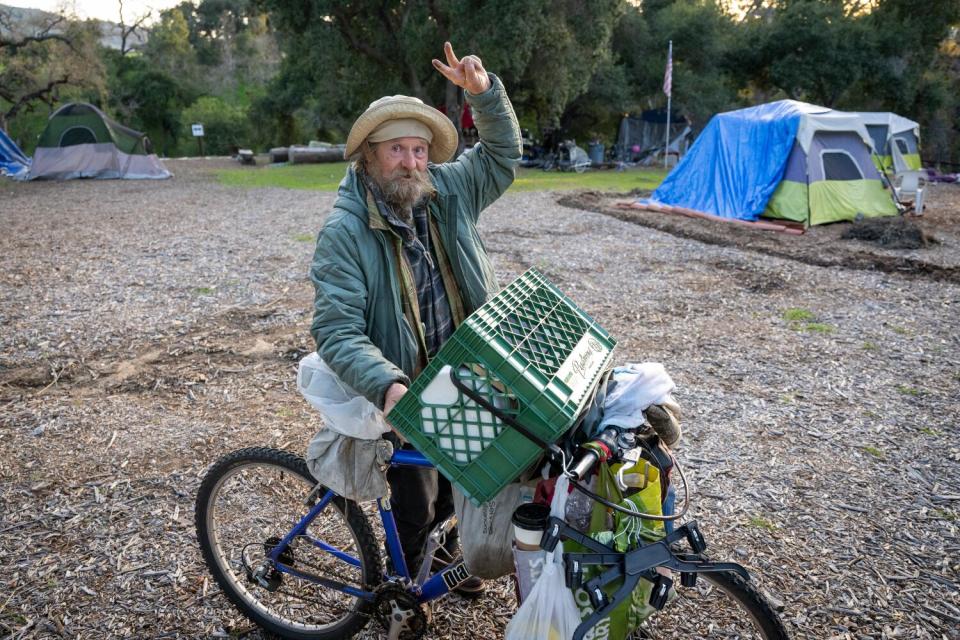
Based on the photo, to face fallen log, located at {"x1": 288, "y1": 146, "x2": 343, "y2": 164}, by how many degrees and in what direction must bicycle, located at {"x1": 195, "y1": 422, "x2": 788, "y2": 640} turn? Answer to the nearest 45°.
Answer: approximately 90° to its left

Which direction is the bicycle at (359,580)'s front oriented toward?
to the viewer's right

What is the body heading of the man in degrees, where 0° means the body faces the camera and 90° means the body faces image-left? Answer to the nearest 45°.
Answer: approximately 315°

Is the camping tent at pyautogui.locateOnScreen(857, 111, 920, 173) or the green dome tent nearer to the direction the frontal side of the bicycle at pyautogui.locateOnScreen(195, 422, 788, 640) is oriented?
the camping tent

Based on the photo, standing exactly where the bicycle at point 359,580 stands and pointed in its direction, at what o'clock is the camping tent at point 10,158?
The camping tent is roughly at 8 o'clock from the bicycle.

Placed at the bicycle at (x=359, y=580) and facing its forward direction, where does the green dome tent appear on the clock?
The green dome tent is roughly at 8 o'clock from the bicycle.

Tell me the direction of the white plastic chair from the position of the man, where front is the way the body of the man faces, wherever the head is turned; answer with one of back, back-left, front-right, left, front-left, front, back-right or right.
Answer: left

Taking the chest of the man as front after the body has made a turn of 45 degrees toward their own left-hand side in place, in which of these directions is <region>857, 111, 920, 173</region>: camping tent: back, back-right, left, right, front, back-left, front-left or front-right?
front-left

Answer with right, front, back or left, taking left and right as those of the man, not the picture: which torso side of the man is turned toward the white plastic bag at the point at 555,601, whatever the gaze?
front

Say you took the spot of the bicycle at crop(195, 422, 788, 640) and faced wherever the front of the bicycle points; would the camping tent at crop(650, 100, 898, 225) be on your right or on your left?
on your left

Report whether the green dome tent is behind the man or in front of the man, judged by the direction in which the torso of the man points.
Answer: behind
